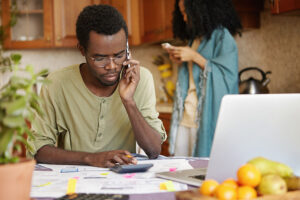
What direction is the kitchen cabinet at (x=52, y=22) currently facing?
toward the camera

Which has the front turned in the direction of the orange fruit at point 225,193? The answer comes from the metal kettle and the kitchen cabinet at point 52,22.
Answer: the kitchen cabinet

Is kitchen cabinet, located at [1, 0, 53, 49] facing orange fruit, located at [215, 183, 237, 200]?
yes

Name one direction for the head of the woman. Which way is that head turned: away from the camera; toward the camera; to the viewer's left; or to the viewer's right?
to the viewer's left

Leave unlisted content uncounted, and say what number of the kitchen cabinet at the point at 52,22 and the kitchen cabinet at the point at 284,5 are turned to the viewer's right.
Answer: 0

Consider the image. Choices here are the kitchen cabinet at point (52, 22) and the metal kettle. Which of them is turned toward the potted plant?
the kitchen cabinet

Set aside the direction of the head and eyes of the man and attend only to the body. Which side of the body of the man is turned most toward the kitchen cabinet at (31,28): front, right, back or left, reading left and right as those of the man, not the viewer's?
back

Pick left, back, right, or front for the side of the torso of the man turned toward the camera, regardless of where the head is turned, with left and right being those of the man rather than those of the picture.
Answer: front

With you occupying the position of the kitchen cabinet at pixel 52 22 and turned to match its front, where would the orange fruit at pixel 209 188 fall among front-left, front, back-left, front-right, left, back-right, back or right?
front

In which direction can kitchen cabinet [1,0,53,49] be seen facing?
toward the camera

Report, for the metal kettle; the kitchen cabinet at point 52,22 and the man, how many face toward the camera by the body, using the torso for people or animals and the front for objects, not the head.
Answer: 2

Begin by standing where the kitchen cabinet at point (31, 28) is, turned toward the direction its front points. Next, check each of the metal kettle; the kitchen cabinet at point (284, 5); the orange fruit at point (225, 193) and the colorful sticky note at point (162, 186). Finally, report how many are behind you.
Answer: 0

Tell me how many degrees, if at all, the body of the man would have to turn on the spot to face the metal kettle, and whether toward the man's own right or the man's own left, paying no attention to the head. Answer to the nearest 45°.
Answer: approximately 135° to the man's own left

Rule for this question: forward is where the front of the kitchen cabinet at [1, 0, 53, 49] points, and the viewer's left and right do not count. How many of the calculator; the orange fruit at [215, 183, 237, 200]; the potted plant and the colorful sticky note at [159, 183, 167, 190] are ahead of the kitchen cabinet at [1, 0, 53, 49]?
4

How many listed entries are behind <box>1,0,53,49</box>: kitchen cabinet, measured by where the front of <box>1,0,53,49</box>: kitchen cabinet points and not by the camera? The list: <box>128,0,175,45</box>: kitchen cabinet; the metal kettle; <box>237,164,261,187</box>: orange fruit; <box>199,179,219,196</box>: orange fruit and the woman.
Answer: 0

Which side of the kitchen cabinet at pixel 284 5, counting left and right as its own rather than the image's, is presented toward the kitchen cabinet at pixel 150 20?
right
